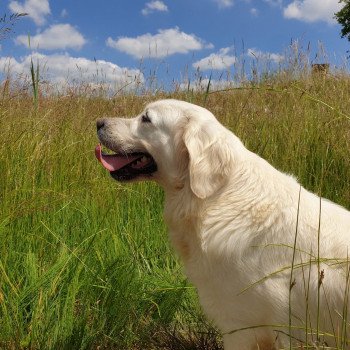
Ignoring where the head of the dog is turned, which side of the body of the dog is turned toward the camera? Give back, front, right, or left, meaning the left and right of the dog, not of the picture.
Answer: left
